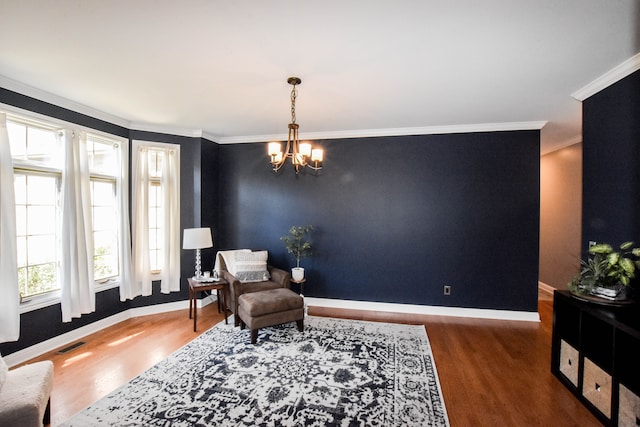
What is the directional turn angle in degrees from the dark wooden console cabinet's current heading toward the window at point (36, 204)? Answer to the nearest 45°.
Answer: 0° — it already faces it

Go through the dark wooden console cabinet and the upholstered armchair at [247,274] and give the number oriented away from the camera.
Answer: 0

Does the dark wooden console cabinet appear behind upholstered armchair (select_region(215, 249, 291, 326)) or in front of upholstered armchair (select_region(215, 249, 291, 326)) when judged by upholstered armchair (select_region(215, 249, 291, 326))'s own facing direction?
in front

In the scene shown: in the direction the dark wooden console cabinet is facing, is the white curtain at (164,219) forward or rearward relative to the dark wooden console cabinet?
forward

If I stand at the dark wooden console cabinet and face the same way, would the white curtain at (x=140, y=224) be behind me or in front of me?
in front

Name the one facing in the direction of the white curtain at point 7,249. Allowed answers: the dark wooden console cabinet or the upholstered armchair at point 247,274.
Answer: the dark wooden console cabinet
